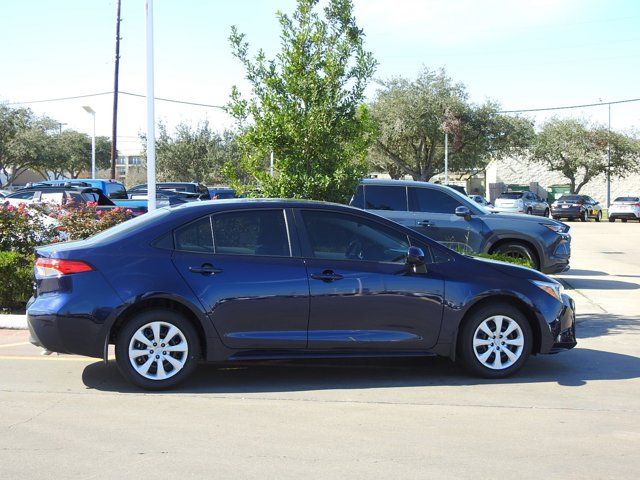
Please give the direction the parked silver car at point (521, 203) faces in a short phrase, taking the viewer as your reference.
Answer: facing away from the viewer and to the right of the viewer

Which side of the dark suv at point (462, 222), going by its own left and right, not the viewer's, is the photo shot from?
right

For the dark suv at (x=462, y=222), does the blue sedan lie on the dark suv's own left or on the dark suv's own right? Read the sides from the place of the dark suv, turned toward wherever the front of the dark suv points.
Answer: on the dark suv's own right

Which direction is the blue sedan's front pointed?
to the viewer's right

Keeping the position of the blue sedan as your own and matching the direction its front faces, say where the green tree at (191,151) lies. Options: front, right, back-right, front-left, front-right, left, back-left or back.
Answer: left

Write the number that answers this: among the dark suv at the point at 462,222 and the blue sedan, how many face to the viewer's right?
2

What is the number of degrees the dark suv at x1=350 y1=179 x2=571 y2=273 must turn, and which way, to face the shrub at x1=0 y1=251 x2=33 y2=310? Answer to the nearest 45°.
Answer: approximately 135° to its right

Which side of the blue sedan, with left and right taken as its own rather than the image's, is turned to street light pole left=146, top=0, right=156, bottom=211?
left

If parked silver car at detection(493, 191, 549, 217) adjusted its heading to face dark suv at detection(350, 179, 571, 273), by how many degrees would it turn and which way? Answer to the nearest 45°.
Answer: approximately 135° to its right

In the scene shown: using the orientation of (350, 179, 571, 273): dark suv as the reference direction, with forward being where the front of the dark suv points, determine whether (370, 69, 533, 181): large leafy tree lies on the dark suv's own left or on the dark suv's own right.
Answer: on the dark suv's own left

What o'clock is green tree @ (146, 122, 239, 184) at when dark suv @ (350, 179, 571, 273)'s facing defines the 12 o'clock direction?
The green tree is roughly at 8 o'clock from the dark suv.

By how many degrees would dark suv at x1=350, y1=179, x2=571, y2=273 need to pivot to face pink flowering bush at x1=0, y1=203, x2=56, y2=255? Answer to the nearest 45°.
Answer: approximately 135° to its right

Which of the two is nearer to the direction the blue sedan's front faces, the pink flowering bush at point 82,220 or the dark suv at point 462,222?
the dark suv

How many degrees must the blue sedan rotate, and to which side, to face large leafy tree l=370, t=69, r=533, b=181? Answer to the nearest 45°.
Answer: approximately 90° to its left

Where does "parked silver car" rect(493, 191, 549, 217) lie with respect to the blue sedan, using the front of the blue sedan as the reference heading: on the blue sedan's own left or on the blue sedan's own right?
on the blue sedan's own left

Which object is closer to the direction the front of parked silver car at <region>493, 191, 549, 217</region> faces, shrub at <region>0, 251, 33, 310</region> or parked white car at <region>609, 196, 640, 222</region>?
the parked white car
